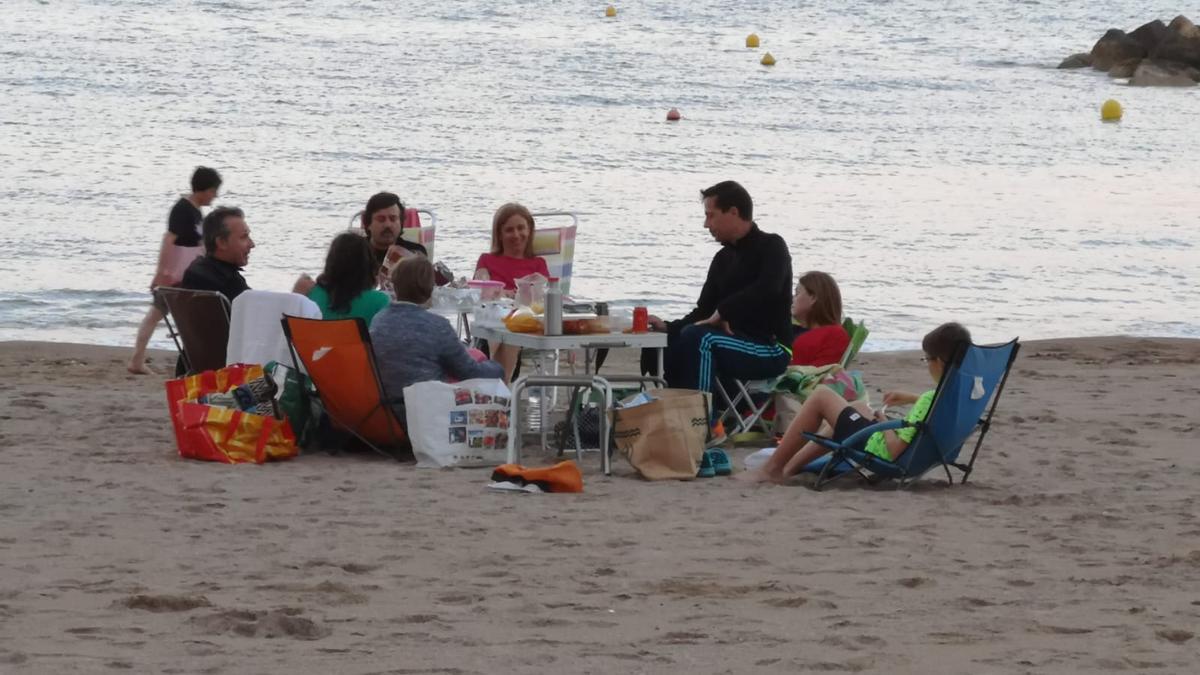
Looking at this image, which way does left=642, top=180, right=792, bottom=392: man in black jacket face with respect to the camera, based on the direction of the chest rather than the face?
to the viewer's left

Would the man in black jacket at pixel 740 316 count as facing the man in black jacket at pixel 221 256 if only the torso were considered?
yes

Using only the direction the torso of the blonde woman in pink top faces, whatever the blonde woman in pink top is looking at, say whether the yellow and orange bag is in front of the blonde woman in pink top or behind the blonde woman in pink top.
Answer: in front

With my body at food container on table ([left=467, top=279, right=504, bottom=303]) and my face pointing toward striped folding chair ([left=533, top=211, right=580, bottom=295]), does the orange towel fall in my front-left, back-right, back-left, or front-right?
back-right

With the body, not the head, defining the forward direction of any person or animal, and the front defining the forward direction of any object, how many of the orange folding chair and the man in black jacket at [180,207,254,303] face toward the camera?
0

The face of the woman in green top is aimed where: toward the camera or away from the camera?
away from the camera

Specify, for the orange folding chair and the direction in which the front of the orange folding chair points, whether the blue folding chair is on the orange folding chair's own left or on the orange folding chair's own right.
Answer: on the orange folding chair's own right

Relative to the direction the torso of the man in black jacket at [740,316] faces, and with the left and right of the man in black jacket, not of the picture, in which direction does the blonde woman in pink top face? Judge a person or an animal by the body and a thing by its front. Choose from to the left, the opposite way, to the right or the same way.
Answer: to the left

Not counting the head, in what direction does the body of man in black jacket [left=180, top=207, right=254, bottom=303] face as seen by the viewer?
to the viewer's right

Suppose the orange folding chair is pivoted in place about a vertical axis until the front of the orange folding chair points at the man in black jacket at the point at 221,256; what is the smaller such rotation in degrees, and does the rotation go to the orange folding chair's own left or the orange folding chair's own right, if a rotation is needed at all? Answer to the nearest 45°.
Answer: approximately 90° to the orange folding chair's own left

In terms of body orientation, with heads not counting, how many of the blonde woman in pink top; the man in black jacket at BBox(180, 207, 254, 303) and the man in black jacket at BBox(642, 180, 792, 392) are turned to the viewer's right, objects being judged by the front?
1
